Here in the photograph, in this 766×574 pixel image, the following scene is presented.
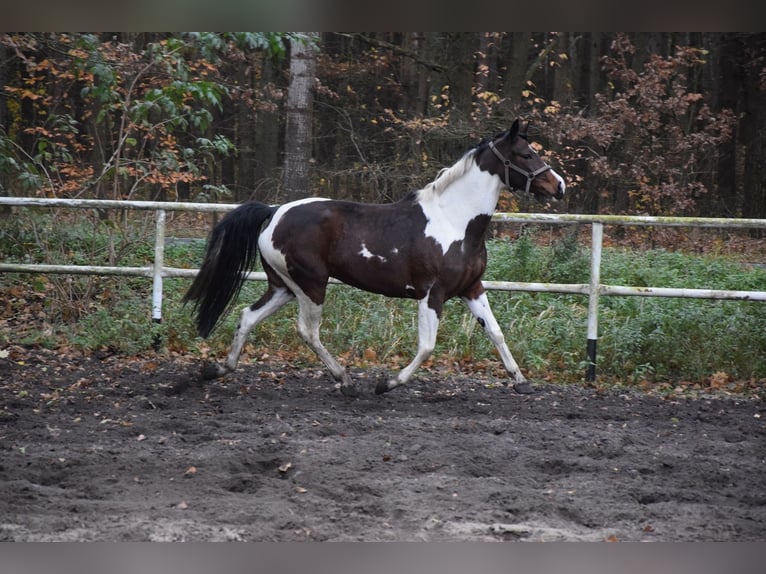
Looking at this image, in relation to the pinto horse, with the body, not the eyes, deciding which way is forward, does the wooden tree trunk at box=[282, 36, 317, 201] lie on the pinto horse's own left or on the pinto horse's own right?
on the pinto horse's own left

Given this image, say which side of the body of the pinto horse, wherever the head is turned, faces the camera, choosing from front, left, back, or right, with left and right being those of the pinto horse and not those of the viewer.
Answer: right

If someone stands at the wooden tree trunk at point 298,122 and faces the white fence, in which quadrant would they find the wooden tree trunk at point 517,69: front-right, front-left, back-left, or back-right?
back-left
